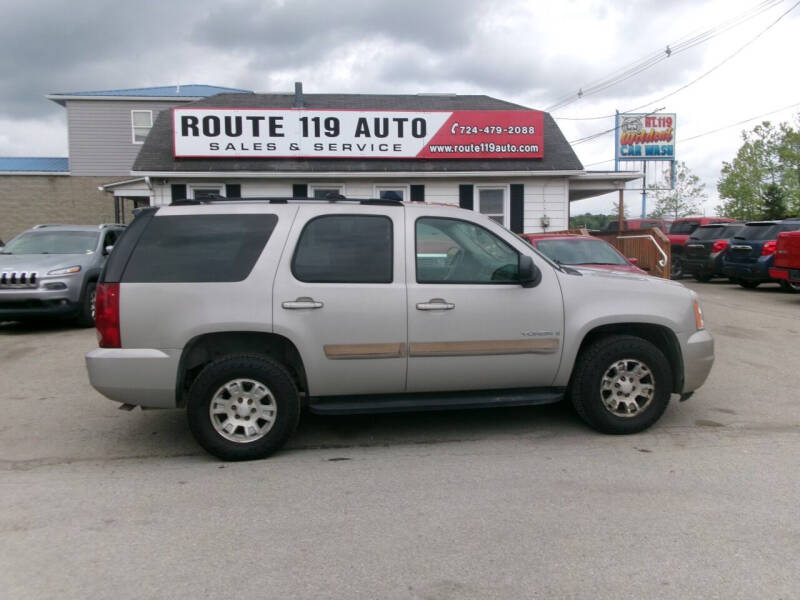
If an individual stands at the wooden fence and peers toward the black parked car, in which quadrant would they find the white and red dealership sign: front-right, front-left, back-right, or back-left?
back-left

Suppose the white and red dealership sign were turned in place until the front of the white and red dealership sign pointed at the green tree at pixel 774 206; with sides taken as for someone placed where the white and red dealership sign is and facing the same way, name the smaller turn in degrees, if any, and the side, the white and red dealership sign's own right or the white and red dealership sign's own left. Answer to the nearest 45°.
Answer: approximately 135° to the white and red dealership sign's own left

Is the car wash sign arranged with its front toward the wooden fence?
yes

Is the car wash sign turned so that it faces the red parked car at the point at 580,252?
yes

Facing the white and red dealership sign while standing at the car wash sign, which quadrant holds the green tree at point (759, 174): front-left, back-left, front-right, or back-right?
back-left

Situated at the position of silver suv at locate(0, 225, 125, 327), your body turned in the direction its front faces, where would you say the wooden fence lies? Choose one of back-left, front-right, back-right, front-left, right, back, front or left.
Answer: back-left

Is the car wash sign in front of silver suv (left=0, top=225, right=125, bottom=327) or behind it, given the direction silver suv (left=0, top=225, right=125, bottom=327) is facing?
behind

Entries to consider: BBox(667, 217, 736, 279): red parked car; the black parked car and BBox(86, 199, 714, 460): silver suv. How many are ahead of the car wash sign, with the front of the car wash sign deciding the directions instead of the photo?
3

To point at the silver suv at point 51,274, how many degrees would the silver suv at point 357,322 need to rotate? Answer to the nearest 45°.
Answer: approximately 135° to its left

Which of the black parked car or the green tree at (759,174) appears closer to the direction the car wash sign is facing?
the black parked car

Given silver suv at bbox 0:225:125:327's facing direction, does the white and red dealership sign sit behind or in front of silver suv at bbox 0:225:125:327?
behind

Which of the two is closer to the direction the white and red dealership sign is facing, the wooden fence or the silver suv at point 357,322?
the silver suv

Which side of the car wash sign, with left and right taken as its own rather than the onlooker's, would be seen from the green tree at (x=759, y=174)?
left

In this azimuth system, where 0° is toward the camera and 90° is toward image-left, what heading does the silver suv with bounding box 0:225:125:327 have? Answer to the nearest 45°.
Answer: approximately 45°
